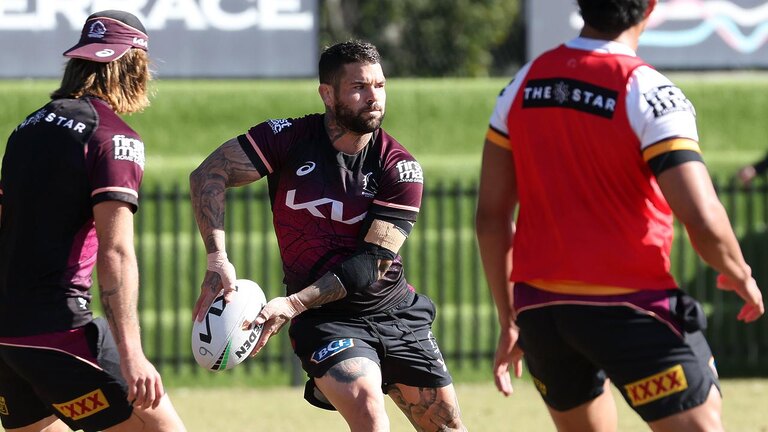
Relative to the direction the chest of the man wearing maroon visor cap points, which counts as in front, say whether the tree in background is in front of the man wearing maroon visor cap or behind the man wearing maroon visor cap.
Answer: in front

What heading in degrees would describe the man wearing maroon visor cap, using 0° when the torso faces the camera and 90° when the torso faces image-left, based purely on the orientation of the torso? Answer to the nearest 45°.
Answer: approximately 225°
